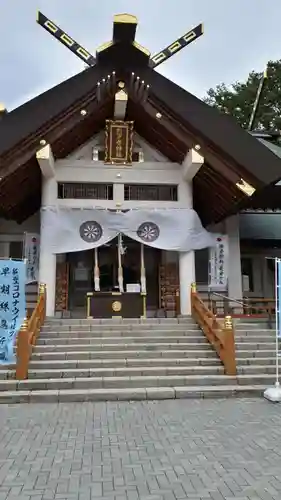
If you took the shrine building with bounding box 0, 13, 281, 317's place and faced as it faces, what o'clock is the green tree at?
The green tree is roughly at 7 o'clock from the shrine building.

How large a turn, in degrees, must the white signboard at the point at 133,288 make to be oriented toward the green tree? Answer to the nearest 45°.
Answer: approximately 135° to its left

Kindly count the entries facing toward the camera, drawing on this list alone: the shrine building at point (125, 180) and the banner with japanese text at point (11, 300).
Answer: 2

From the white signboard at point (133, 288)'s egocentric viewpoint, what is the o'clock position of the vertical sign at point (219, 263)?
The vertical sign is roughly at 9 o'clock from the white signboard.

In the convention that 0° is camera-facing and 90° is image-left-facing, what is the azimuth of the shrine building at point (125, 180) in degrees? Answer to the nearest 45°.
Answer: approximately 0°

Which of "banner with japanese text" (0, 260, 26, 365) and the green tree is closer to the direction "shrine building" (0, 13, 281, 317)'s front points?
the banner with japanese text

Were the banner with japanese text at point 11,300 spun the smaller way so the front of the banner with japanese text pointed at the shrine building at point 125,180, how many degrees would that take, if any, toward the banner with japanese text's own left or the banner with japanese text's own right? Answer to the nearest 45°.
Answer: approximately 135° to the banner with japanese text's own left

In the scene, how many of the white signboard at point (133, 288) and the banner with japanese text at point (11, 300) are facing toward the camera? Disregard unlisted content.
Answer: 2

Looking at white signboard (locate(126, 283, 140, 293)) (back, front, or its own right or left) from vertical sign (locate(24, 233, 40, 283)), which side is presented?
right
